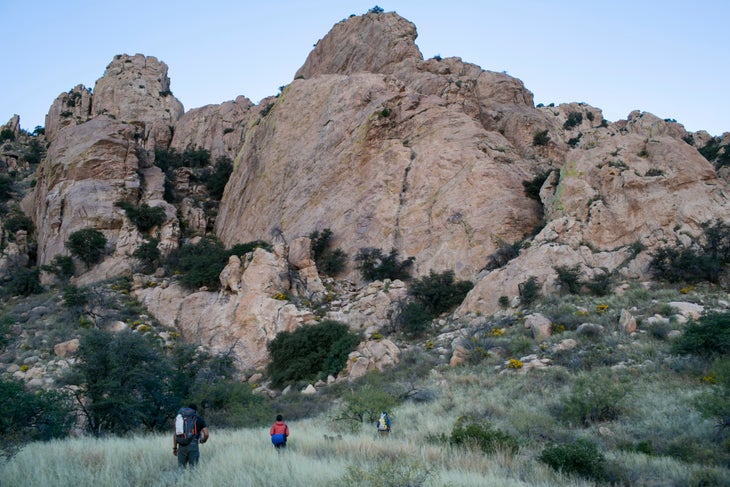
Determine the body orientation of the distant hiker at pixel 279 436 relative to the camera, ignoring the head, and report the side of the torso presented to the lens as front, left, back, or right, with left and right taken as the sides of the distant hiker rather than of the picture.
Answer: back

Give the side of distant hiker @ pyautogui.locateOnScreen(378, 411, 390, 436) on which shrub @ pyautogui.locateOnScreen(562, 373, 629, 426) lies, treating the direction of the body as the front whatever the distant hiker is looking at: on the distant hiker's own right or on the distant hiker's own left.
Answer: on the distant hiker's own right

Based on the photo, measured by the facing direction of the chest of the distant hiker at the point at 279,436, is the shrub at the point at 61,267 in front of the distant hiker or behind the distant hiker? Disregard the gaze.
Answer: in front

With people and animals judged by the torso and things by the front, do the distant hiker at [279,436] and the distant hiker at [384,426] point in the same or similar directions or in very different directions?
same or similar directions

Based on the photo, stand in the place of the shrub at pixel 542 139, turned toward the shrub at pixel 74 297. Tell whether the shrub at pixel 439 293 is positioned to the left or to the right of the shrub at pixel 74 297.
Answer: left

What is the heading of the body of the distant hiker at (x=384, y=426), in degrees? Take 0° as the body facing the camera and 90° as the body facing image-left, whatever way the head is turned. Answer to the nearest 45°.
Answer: approximately 180°

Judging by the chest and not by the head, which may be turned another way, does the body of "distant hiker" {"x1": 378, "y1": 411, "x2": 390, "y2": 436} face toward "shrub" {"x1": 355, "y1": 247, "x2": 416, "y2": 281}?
yes

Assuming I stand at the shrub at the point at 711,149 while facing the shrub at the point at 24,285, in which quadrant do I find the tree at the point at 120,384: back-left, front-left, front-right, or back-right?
front-left

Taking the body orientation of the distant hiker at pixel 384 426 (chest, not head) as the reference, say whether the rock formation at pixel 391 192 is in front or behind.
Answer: in front

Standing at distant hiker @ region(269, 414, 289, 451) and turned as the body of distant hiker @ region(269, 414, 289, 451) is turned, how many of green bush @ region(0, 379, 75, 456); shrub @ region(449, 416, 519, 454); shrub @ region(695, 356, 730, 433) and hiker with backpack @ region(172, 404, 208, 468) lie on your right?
2

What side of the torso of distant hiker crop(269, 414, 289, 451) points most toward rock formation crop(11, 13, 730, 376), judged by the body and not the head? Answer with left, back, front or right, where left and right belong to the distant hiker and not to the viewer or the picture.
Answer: front

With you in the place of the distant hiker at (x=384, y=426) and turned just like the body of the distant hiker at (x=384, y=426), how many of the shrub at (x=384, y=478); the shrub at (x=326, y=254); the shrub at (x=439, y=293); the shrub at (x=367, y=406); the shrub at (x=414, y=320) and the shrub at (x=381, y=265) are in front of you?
5

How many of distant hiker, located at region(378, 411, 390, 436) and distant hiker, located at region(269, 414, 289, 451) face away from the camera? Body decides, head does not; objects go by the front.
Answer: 2

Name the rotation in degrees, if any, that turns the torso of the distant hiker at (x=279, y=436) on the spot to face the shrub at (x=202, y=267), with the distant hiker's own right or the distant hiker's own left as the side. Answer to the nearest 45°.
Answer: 0° — they already face it
